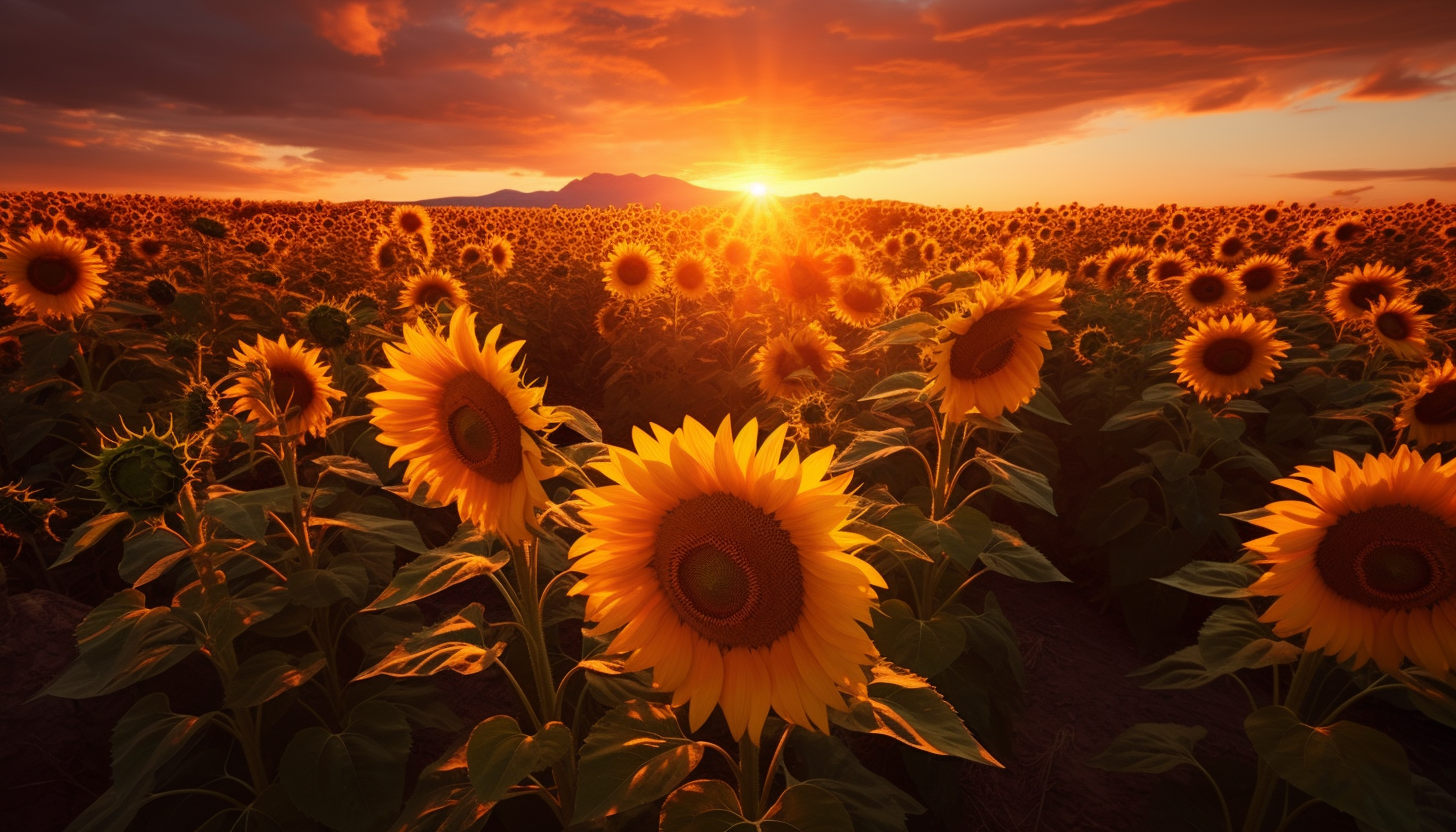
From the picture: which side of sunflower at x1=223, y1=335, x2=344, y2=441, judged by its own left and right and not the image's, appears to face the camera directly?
front

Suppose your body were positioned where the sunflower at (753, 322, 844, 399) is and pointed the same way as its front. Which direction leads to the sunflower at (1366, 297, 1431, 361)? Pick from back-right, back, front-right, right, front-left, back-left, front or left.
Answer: left

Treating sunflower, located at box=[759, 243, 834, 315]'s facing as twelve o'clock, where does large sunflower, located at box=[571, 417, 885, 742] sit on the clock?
The large sunflower is roughly at 12 o'clock from the sunflower.

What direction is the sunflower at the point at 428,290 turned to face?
toward the camera

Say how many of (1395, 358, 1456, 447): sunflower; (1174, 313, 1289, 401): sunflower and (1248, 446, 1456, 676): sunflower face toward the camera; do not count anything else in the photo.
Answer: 3

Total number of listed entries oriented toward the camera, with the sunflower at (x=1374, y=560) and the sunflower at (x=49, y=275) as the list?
2

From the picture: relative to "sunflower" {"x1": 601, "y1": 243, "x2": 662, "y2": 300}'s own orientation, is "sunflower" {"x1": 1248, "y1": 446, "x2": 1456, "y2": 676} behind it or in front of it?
in front

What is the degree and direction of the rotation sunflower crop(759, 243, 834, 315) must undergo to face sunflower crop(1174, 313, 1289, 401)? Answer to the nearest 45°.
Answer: approximately 45° to its left

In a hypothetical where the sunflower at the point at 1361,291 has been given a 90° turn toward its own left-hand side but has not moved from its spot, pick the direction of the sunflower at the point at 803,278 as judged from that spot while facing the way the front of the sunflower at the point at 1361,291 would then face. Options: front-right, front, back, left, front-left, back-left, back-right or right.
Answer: back-right

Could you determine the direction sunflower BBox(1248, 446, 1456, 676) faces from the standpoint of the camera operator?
facing the viewer
